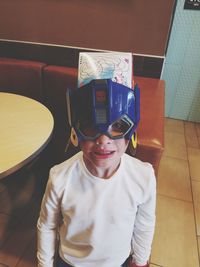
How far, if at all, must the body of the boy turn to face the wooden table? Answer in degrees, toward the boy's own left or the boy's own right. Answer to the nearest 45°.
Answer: approximately 135° to the boy's own right

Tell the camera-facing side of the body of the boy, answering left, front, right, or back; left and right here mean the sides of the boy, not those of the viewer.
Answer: front
